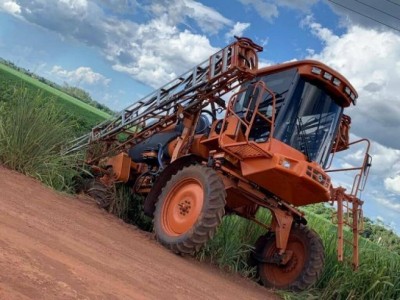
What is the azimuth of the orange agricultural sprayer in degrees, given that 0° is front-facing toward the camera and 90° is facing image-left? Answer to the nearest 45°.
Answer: approximately 315°
